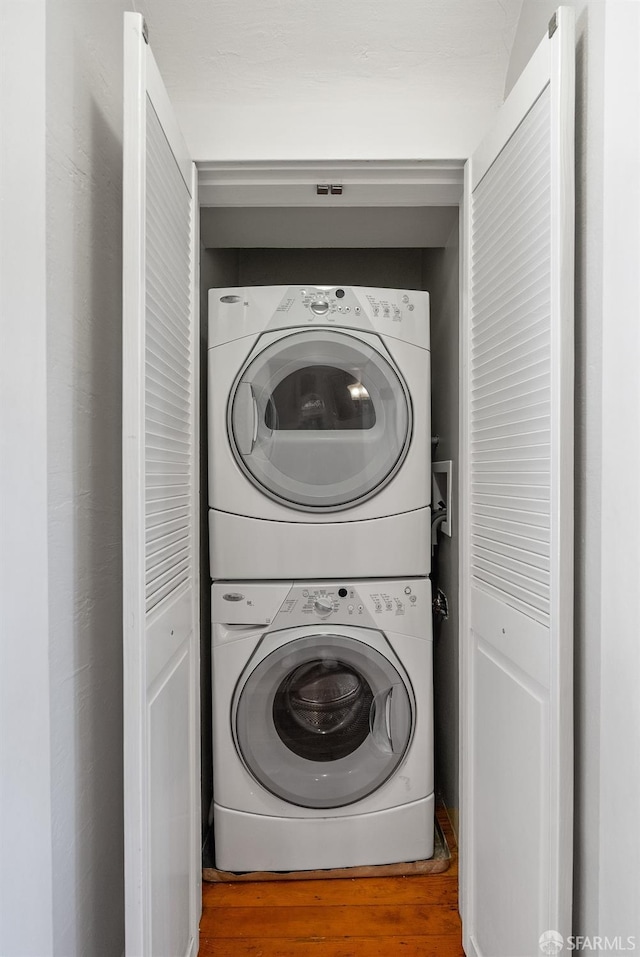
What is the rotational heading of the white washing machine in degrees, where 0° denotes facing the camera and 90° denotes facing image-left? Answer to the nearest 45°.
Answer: approximately 0°

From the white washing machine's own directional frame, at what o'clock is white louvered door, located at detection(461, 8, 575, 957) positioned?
The white louvered door is roughly at 11 o'clock from the white washing machine.
